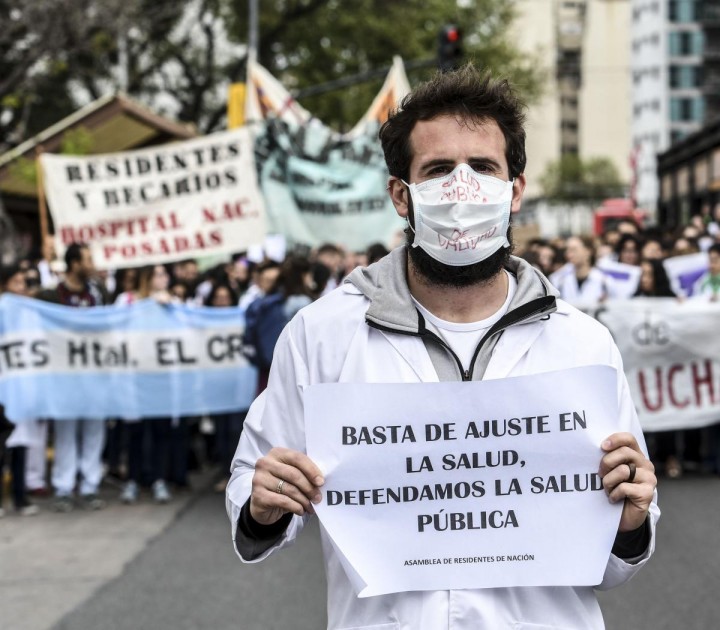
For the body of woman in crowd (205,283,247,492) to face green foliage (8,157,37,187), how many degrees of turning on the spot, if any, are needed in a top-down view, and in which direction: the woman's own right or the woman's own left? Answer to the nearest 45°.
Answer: approximately 135° to the woman's own right

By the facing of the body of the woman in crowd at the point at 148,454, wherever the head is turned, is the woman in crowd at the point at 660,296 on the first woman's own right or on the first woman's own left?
on the first woman's own left

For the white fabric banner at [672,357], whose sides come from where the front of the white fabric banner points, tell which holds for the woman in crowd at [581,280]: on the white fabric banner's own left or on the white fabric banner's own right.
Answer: on the white fabric banner's own right
